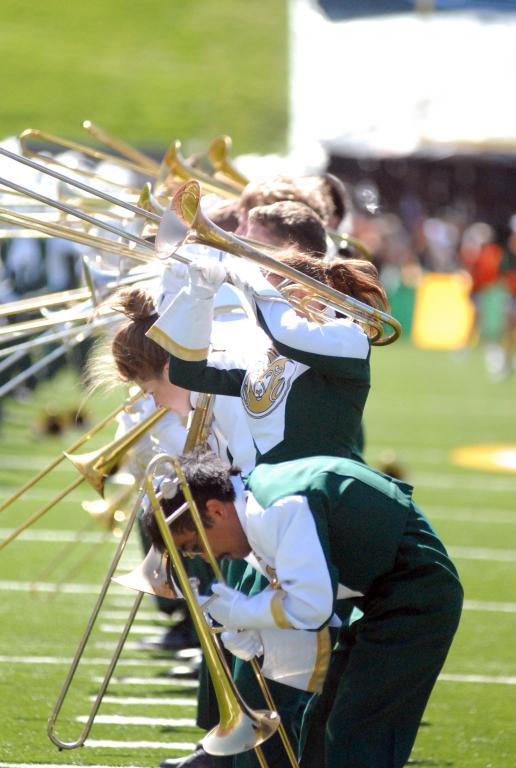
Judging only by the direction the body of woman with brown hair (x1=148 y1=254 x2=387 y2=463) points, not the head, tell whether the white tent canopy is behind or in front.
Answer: behind

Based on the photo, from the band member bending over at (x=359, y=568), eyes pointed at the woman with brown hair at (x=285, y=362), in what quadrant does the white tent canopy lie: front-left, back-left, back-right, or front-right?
front-right

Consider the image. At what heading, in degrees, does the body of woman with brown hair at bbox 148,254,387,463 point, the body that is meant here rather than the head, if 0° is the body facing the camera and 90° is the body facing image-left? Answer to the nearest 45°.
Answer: approximately 45°
